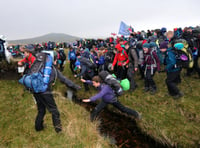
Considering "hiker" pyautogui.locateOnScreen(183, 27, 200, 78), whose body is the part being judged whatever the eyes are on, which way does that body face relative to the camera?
to the viewer's left

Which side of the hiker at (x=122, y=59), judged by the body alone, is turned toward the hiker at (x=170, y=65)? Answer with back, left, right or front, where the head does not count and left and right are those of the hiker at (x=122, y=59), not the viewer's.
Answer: left

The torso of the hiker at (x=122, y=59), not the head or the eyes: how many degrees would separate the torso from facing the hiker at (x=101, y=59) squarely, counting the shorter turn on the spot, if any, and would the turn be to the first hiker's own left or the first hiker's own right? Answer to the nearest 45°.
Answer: approximately 90° to the first hiker's own right

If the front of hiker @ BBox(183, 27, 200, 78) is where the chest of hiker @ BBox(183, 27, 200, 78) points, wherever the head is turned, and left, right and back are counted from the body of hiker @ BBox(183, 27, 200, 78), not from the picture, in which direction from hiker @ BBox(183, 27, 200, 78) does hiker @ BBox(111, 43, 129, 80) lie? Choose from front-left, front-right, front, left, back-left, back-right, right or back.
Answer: front-left

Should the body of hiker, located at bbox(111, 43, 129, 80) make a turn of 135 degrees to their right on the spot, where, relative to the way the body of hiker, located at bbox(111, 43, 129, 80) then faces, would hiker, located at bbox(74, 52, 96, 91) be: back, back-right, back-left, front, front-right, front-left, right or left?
left

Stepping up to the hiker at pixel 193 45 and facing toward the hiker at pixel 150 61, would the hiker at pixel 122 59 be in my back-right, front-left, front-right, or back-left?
front-right

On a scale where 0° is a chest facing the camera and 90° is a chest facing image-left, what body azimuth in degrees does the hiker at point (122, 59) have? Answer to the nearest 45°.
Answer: approximately 45°
